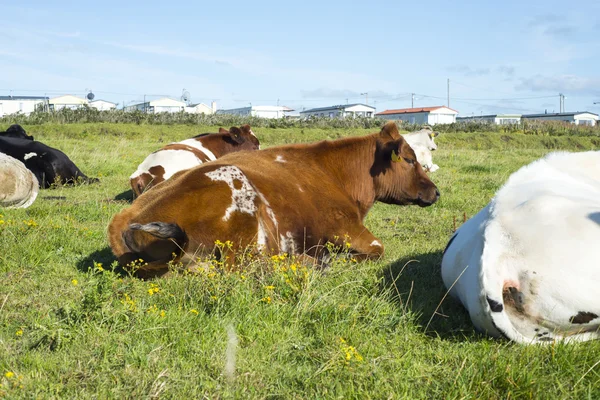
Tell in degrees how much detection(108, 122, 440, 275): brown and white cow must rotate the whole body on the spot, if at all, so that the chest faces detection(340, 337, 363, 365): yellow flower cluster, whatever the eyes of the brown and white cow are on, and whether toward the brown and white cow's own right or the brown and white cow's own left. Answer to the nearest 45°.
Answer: approximately 90° to the brown and white cow's own right

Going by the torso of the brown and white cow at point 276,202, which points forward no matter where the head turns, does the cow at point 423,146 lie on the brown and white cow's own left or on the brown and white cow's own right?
on the brown and white cow's own left

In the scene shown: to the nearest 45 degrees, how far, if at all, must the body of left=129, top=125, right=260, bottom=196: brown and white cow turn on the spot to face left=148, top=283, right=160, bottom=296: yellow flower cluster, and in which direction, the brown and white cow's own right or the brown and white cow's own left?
approximately 135° to the brown and white cow's own right

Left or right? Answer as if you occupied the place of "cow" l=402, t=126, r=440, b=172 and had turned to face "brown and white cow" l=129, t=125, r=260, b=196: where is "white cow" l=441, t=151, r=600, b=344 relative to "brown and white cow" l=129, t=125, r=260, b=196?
left

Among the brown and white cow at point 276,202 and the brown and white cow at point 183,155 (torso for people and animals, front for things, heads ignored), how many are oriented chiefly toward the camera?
0

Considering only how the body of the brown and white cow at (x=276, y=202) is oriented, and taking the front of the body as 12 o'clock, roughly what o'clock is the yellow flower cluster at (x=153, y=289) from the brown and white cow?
The yellow flower cluster is roughly at 4 o'clock from the brown and white cow.

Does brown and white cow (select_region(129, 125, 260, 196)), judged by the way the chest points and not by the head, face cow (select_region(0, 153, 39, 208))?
no

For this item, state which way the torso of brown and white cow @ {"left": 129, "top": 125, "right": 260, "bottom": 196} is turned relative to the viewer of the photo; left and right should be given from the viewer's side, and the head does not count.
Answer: facing away from the viewer and to the right of the viewer

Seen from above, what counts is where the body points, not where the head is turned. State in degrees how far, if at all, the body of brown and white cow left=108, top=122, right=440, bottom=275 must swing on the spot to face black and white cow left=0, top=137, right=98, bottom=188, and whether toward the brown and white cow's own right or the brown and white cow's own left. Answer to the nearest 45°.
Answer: approximately 135° to the brown and white cow's own left

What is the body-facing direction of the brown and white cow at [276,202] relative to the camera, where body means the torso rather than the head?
to the viewer's right

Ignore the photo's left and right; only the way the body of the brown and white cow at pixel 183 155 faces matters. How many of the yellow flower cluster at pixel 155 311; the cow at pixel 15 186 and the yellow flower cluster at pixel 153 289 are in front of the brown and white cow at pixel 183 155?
0

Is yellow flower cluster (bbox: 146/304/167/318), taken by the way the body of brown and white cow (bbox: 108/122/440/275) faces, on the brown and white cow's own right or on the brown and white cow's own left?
on the brown and white cow's own right

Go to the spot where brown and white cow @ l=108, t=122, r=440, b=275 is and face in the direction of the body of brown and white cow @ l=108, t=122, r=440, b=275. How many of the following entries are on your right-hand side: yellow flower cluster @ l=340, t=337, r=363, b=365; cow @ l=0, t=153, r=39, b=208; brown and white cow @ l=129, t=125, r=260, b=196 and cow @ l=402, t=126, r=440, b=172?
1
